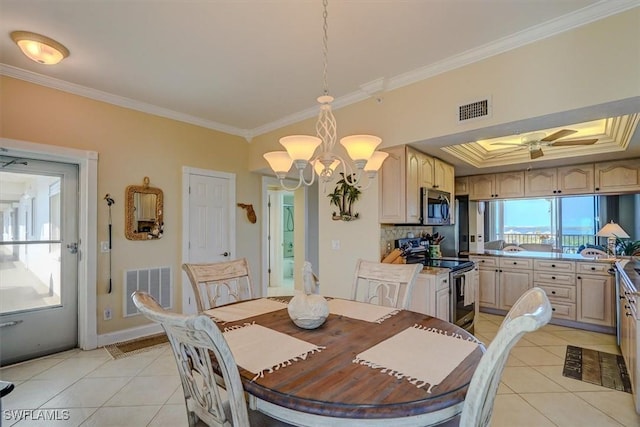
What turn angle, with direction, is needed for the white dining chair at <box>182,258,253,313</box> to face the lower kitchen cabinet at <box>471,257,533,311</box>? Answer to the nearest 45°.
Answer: approximately 45° to its left

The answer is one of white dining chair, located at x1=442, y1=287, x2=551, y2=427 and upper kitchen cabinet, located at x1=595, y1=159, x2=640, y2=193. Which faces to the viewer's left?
the white dining chair

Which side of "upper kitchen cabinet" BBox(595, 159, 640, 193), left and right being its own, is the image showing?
front

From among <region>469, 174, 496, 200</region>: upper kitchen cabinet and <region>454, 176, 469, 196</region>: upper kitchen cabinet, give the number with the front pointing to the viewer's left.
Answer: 0

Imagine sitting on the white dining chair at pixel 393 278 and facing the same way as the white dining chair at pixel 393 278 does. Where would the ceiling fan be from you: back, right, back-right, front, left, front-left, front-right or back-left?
back

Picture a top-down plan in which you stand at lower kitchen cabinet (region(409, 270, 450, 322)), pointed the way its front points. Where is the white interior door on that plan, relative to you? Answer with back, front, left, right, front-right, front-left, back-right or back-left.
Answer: back-right

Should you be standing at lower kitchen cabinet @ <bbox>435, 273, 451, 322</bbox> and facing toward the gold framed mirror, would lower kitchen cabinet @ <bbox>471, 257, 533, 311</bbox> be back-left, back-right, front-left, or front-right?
back-right

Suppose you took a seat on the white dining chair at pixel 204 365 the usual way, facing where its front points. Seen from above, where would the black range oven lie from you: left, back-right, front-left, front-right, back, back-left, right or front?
front

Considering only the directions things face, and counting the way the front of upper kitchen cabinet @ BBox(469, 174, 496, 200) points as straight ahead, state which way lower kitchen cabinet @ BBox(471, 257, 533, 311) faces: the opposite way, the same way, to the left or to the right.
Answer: the same way

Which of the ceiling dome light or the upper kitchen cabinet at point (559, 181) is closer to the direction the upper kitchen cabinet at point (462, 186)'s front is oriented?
the ceiling dome light

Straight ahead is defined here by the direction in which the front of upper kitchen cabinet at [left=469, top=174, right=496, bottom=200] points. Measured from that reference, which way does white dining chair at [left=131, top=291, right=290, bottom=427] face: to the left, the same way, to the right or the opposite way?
the opposite way

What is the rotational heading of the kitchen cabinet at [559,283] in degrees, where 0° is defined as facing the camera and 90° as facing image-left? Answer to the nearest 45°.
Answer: approximately 0°

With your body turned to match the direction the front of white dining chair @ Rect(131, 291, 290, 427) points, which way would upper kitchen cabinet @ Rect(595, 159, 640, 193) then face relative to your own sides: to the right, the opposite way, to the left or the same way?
the opposite way

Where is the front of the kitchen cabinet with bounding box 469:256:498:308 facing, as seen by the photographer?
facing the viewer

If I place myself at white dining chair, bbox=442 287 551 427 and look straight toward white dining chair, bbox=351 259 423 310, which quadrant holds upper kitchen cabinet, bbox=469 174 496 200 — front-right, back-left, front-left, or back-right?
front-right

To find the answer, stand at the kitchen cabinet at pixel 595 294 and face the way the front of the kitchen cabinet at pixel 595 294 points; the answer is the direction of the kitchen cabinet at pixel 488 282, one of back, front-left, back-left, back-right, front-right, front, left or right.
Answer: right

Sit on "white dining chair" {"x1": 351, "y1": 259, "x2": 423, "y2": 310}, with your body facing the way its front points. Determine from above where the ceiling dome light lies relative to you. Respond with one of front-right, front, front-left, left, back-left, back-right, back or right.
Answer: front-right

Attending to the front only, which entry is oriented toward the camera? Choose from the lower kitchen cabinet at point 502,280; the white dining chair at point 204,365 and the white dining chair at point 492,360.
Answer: the lower kitchen cabinet
